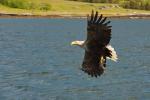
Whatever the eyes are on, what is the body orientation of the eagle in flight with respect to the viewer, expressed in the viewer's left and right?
facing to the left of the viewer
